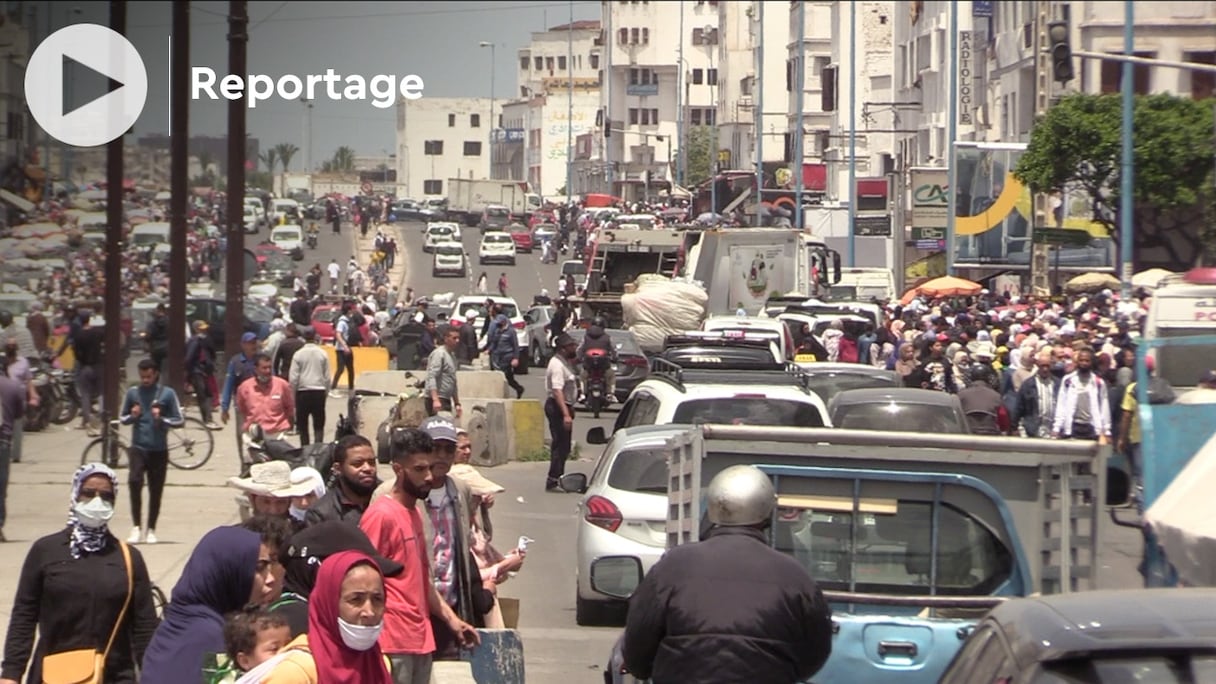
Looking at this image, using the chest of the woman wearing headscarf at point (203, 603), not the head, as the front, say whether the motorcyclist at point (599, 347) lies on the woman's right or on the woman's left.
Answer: on the woman's left

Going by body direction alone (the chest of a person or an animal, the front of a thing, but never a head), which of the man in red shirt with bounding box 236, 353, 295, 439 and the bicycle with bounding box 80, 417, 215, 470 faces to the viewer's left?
the bicycle

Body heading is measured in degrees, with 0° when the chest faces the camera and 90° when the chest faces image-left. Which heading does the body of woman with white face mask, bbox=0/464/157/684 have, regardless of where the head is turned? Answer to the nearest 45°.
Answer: approximately 0°

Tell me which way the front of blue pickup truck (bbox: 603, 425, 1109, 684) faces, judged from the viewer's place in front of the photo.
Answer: facing away from the viewer

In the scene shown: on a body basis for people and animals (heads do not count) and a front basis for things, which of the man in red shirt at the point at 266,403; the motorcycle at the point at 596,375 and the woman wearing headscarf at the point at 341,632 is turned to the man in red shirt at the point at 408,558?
the man in red shirt at the point at 266,403

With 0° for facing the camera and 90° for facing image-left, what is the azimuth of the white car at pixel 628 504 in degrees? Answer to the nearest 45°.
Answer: approximately 180°

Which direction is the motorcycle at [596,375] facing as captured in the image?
away from the camera
